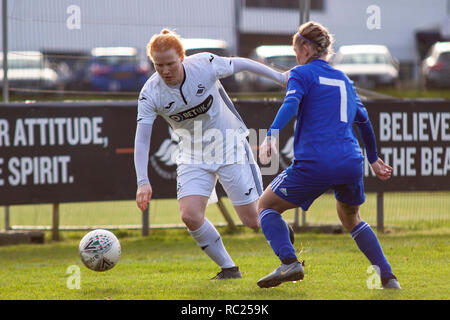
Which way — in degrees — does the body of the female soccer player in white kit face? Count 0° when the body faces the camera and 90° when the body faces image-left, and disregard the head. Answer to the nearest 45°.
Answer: approximately 45°

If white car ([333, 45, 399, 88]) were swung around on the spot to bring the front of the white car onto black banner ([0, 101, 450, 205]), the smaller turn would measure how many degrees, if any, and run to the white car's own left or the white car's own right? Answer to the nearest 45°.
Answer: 0° — it already faces it

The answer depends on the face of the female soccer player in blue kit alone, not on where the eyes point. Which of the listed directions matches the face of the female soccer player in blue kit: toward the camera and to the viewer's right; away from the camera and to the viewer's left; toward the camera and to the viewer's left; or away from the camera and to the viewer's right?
away from the camera and to the viewer's left

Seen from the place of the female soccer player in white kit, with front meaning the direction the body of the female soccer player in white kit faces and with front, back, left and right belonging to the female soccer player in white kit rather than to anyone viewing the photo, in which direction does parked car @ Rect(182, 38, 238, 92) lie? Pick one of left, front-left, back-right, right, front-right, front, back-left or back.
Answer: back-right

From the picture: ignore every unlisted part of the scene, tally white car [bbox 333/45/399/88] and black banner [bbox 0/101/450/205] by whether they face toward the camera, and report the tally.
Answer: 2

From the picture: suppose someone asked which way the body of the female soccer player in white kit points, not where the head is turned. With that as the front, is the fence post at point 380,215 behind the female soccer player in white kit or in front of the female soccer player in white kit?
behind

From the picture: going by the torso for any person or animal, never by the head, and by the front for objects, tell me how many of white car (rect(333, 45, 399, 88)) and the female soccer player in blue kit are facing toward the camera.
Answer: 1

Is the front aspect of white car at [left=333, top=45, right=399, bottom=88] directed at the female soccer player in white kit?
yes

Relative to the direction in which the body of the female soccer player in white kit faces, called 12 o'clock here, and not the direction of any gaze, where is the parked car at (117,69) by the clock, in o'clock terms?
The parked car is roughly at 4 o'clock from the female soccer player in white kit.

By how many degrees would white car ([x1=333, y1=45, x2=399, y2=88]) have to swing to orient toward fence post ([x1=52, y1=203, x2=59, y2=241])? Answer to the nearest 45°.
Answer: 0° — it already faces it
